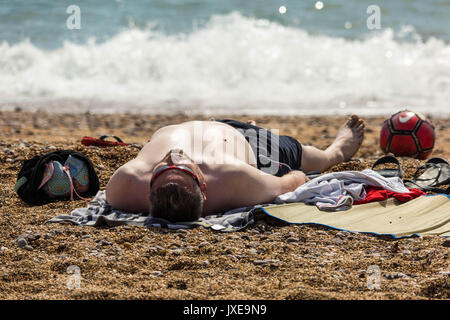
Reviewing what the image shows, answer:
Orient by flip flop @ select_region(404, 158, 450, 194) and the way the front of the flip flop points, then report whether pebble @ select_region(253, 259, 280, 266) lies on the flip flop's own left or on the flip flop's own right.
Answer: on the flip flop's own left

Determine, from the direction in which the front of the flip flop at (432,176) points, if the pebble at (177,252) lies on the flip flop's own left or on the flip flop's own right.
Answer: on the flip flop's own left

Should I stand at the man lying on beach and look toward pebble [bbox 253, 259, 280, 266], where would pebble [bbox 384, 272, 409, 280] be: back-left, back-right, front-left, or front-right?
front-left

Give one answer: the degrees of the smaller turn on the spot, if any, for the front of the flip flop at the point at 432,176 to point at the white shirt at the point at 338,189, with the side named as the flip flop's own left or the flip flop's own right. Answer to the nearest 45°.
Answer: approximately 45° to the flip flop's own left

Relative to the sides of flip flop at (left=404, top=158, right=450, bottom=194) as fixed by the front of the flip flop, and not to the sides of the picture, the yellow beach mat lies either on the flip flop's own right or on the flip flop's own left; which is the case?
on the flip flop's own left
